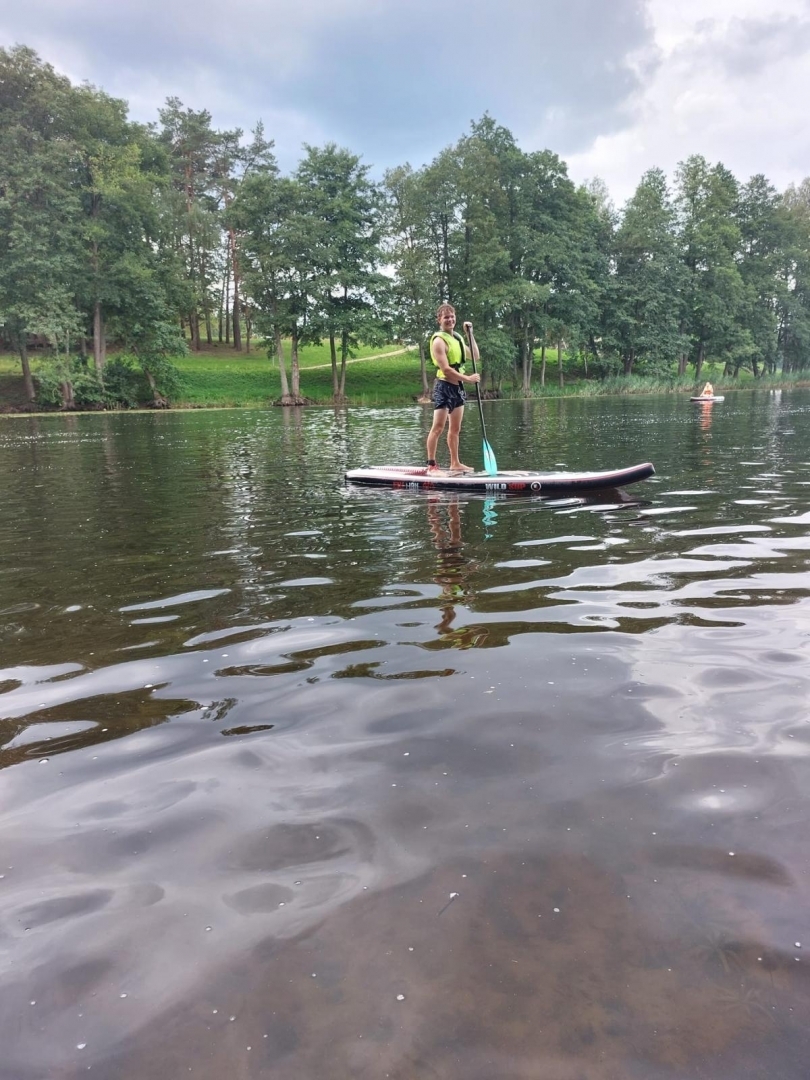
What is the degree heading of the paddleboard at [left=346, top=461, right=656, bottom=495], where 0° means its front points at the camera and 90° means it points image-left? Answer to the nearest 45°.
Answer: approximately 270°

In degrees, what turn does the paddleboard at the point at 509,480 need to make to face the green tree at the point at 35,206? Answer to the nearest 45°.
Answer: approximately 135° to its left

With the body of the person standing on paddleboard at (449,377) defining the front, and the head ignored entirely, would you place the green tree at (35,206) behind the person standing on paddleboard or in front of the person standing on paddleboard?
behind

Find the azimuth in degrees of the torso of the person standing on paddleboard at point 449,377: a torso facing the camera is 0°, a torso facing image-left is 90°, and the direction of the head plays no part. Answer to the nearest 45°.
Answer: approximately 315°
